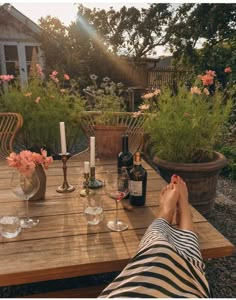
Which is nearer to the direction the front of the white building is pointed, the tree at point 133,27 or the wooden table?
the wooden table

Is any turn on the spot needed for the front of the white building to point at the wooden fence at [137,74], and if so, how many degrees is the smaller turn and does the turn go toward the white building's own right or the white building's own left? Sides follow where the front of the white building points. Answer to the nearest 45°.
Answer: approximately 90° to the white building's own left

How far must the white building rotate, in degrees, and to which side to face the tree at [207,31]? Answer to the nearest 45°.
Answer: approximately 45° to its left

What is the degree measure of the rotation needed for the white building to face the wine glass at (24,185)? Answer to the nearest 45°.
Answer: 0° — it already faces it

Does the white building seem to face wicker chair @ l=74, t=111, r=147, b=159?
yes

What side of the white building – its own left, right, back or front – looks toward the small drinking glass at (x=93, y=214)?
front

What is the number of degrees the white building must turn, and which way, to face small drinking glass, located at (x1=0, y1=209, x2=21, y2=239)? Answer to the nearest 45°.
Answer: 0° — it already faces it

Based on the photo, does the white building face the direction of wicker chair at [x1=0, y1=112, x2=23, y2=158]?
yes

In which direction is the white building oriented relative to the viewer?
toward the camera

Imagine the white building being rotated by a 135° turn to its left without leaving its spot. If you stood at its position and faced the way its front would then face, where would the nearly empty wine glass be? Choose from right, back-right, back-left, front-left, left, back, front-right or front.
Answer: back-right

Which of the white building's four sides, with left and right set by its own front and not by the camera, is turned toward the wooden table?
front

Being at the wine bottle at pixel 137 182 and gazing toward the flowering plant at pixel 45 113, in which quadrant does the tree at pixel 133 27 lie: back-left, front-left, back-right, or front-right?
front-right

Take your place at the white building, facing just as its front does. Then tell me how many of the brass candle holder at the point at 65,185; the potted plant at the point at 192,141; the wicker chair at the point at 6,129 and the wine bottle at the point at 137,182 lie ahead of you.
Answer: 4

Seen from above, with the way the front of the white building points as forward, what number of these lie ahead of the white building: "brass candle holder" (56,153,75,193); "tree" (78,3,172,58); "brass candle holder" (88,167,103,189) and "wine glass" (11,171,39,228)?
3

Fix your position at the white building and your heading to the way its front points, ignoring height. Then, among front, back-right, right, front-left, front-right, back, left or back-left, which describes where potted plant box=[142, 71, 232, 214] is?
front

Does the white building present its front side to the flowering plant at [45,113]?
yes
